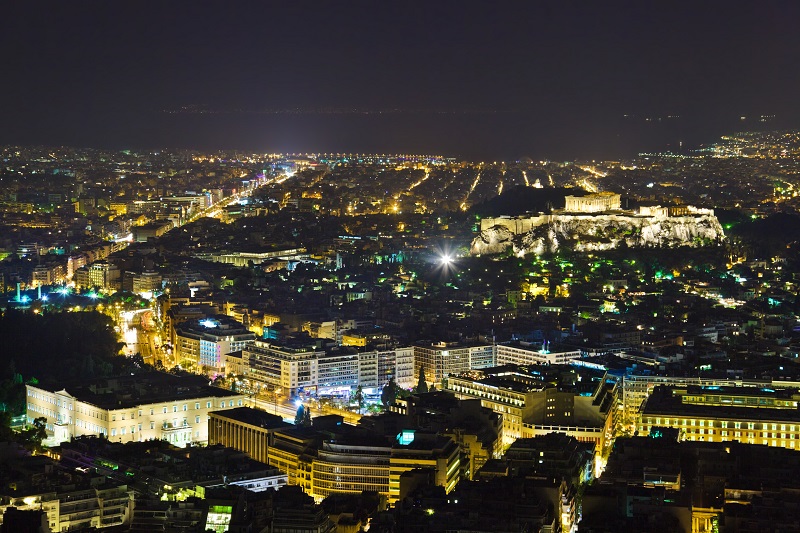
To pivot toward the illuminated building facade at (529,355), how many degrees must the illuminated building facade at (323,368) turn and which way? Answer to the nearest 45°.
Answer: approximately 90° to its left

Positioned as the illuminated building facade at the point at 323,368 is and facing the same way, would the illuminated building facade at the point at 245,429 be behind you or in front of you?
in front

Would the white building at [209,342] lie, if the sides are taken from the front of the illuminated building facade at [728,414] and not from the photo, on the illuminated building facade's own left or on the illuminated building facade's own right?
on the illuminated building facade's own right

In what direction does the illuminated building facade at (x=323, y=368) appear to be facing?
toward the camera

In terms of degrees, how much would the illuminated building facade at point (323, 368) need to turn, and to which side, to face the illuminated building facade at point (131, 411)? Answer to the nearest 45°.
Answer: approximately 45° to its right

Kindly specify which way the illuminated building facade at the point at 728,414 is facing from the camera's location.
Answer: facing the viewer

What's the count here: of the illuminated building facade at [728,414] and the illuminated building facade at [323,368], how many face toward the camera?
2

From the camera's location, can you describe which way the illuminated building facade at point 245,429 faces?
facing the viewer and to the left of the viewer

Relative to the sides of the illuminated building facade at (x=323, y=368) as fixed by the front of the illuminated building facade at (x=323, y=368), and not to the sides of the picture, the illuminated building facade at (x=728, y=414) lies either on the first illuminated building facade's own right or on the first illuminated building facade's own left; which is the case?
on the first illuminated building facade's own left
